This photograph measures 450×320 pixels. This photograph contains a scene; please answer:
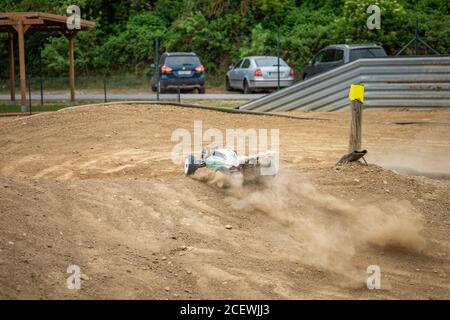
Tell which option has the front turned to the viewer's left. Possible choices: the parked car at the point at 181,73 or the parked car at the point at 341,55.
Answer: the parked car at the point at 341,55

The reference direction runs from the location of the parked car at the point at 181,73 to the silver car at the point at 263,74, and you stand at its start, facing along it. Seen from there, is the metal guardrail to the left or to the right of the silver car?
right

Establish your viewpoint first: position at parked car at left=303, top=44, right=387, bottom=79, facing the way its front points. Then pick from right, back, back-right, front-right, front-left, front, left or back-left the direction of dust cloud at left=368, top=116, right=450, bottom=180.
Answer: left

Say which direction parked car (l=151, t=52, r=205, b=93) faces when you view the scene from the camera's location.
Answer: facing away from the viewer

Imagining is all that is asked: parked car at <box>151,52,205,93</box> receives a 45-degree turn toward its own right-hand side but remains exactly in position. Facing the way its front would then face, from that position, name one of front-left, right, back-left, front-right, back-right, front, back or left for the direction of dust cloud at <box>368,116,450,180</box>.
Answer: back-right

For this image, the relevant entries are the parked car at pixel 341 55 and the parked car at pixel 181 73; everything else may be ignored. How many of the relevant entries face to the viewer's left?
1

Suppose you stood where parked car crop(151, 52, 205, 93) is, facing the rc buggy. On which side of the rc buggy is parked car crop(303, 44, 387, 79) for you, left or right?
left

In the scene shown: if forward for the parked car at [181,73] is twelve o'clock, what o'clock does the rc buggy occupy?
The rc buggy is roughly at 6 o'clock from the parked car.

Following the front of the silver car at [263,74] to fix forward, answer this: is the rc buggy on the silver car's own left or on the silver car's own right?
on the silver car's own left

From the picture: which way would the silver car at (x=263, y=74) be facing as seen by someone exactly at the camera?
facing away from the viewer and to the left of the viewer

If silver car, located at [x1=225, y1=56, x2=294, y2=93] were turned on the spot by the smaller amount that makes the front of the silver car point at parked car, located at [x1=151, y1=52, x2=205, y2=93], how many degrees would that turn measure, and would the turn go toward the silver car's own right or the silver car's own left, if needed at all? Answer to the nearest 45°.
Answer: approximately 45° to the silver car's own left

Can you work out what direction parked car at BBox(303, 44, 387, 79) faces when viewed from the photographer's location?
facing to the left of the viewer
